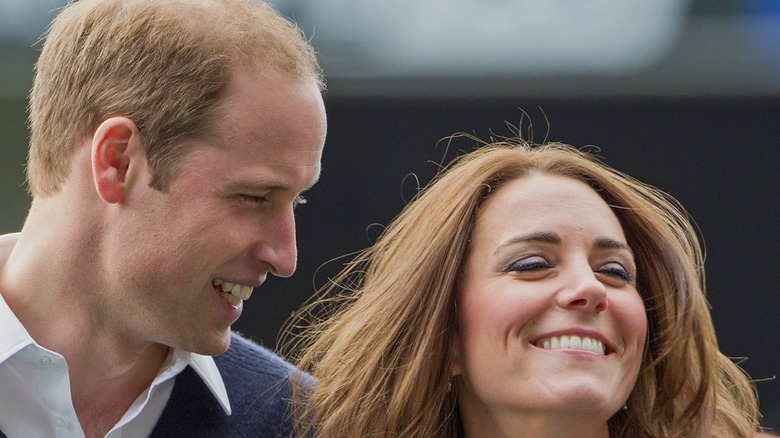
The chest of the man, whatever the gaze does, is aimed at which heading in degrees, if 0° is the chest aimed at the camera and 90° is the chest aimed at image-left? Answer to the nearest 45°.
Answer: approximately 315°

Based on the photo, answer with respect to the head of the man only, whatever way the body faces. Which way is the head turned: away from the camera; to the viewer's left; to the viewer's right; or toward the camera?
to the viewer's right

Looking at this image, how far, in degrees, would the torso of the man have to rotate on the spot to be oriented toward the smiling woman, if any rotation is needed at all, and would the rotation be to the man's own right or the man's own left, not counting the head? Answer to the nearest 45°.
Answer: approximately 45° to the man's own left
